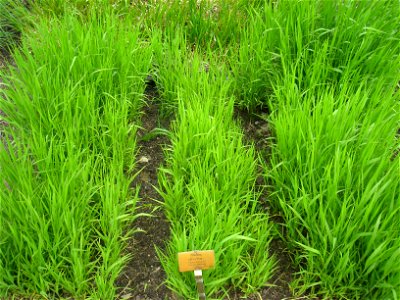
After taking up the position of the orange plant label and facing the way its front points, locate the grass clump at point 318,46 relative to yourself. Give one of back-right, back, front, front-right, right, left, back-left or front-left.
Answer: back-left

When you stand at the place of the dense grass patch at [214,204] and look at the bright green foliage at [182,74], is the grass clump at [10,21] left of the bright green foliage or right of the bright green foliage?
left

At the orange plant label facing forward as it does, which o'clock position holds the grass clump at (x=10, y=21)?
The grass clump is roughly at 5 o'clock from the orange plant label.

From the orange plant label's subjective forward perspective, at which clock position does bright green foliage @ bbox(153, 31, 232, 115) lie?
The bright green foliage is roughly at 6 o'clock from the orange plant label.

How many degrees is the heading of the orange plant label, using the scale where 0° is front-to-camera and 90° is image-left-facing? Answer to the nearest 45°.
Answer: approximately 0°

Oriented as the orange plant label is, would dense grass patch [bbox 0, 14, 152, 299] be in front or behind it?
behind
